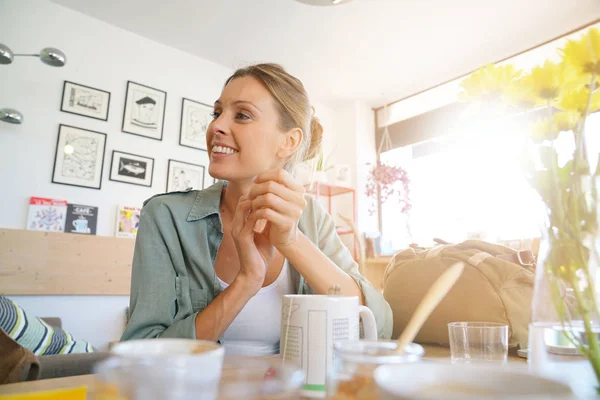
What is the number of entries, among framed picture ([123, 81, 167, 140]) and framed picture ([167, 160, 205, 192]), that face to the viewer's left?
0

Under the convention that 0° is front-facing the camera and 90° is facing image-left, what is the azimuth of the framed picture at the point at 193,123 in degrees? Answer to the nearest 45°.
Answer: approximately 315°

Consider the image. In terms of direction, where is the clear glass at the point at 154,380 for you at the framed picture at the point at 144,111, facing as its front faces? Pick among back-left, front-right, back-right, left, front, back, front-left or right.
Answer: front-right

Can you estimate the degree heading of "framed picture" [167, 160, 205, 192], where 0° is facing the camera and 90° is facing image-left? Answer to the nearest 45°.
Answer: approximately 315°

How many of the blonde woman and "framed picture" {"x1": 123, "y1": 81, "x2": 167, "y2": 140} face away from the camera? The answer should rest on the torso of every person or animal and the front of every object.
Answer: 0

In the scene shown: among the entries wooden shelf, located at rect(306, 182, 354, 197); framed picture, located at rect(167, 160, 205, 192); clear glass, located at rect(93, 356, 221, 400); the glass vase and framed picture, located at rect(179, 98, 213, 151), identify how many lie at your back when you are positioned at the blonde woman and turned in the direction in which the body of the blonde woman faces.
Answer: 3

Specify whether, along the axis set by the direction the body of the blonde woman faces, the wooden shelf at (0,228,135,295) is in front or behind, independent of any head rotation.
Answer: behind
